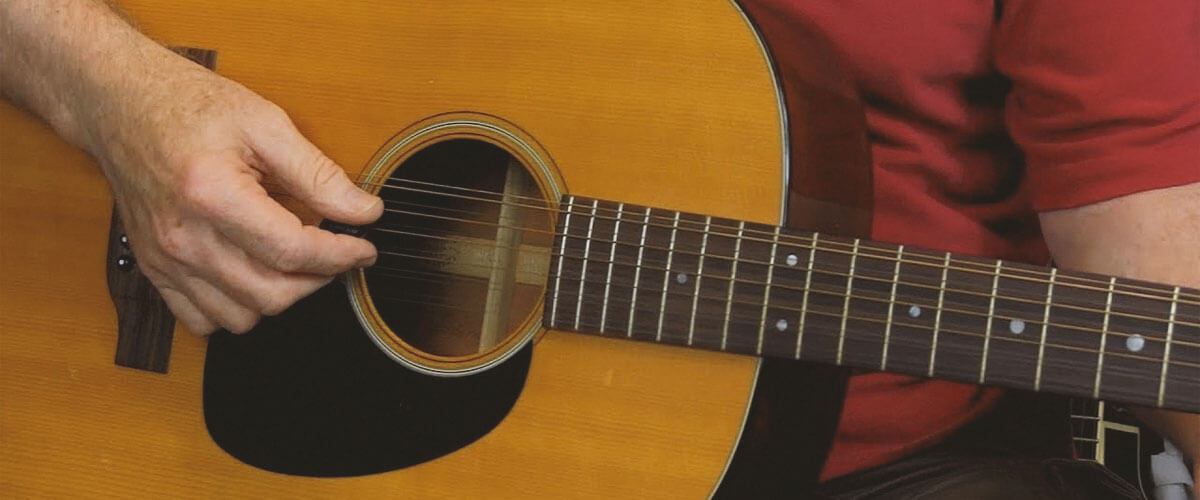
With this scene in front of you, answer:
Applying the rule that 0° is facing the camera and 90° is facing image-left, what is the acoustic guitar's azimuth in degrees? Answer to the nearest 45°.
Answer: approximately 45°
